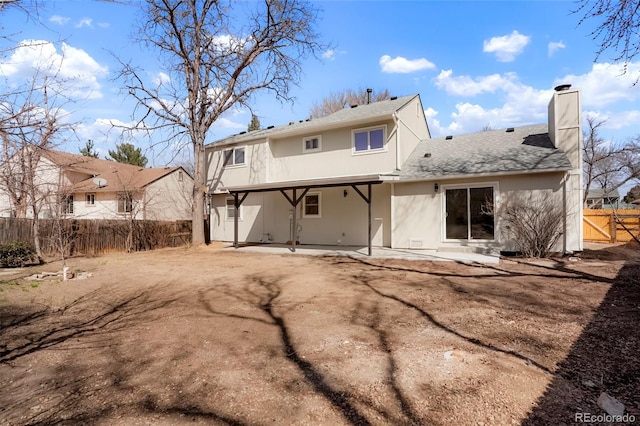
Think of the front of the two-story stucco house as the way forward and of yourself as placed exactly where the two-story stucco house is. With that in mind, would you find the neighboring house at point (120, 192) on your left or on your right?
on your left

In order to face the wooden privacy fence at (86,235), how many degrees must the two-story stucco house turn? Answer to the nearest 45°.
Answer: approximately 90° to its left

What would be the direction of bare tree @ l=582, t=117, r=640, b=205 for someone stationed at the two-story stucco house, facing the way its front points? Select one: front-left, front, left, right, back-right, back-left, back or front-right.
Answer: front-right

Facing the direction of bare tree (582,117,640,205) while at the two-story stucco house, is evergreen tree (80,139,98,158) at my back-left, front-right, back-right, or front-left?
back-left

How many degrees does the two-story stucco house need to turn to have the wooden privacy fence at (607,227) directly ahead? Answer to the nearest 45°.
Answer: approximately 45° to its right

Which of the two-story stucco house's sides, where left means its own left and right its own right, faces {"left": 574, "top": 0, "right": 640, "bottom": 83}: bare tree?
back

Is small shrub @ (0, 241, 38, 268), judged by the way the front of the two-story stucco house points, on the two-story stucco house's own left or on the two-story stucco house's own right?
on the two-story stucco house's own left

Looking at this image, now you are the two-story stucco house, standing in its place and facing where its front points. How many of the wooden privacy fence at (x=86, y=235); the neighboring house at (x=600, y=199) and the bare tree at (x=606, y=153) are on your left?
1

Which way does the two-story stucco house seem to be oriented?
away from the camera

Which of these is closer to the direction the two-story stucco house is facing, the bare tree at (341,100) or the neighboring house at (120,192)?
the bare tree
